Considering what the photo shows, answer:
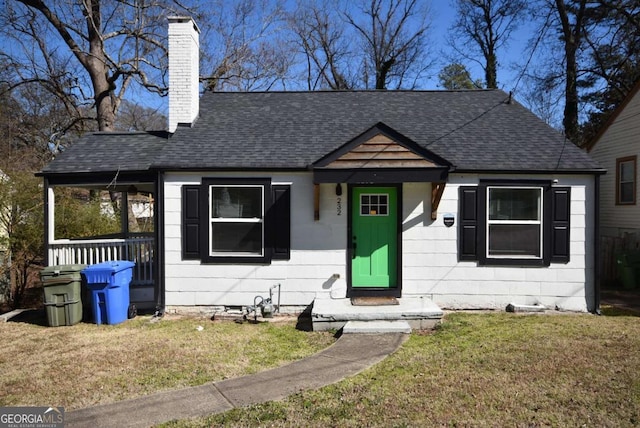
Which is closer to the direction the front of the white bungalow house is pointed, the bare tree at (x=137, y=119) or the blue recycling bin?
the blue recycling bin

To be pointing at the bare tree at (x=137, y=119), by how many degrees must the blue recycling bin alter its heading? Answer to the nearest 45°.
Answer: approximately 135° to its right

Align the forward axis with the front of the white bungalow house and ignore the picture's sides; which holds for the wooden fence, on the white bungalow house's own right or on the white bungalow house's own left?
on the white bungalow house's own left

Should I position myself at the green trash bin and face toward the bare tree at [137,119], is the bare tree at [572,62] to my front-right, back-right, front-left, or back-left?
front-right

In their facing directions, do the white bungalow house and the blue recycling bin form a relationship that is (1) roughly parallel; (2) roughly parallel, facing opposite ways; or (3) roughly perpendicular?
roughly parallel

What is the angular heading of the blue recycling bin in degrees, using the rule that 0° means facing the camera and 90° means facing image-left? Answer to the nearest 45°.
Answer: approximately 45°

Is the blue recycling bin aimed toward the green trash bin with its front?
no

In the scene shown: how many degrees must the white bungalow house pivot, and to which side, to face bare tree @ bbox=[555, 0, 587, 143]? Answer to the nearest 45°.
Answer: approximately 135° to its left

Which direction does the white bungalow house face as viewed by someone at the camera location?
facing the viewer

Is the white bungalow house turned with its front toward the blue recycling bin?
no

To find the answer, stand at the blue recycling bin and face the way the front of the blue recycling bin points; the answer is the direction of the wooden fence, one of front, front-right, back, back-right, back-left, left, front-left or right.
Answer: back-left

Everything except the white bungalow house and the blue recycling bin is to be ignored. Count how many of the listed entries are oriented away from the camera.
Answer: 0

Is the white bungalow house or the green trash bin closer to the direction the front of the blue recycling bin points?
the green trash bin

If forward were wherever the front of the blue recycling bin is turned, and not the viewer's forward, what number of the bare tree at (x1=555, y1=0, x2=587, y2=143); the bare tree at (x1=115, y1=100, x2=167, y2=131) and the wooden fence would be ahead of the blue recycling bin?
0

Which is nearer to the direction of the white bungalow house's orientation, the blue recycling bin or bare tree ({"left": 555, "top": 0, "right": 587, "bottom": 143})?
the blue recycling bin

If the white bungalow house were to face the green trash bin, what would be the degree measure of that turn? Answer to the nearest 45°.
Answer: approximately 90° to its right
